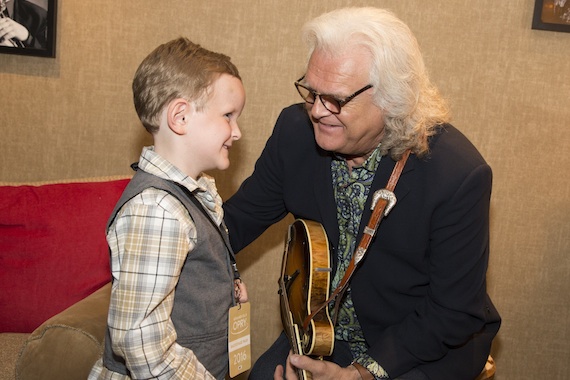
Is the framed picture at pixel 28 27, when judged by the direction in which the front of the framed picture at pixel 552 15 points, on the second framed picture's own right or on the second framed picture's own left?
on the second framed picture's own right

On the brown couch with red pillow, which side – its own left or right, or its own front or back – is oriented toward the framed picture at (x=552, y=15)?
left

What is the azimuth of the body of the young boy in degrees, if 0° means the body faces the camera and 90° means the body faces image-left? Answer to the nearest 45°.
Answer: approximately 270°

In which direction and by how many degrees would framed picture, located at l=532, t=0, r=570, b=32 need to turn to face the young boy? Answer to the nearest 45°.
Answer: approximately 45° to its right

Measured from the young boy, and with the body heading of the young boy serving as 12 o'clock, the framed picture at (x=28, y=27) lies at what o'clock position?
The framed picture is roughly at 8 o'clock from the young boy.

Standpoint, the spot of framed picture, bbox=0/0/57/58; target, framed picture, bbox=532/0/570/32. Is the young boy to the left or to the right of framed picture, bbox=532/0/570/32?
right

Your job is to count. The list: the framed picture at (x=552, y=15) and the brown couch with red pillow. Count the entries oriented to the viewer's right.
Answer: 0

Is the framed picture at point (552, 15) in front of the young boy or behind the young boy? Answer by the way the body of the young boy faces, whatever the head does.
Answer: in front

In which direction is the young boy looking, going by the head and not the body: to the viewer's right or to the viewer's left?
to the viewer's right

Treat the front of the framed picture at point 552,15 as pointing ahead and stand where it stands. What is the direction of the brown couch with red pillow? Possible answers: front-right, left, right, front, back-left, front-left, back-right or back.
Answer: front-right

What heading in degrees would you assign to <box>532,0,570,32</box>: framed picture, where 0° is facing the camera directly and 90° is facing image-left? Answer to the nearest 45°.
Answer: approximately 0°
